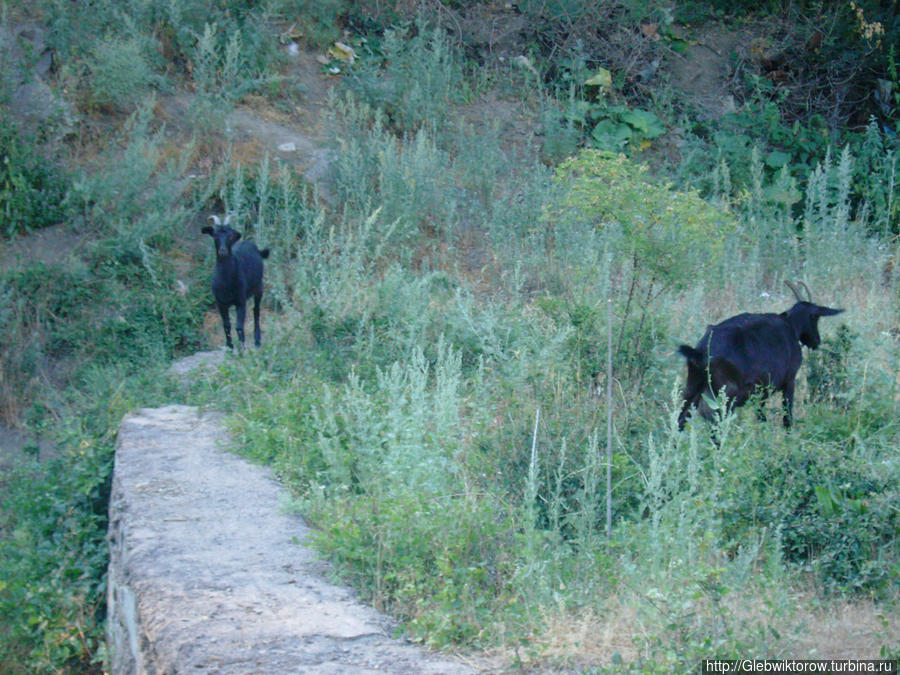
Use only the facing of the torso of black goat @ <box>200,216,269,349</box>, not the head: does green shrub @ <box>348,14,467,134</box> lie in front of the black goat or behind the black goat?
behind

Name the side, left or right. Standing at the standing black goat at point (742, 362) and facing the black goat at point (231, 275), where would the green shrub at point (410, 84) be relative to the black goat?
right

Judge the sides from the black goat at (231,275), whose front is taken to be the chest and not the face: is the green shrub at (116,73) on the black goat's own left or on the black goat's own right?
on the black goat's own right

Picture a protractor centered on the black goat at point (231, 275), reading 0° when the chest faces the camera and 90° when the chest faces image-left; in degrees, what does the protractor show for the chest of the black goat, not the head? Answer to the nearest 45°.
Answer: approximately 45°

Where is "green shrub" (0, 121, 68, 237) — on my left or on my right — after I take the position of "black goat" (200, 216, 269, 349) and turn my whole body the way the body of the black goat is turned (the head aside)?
on my right

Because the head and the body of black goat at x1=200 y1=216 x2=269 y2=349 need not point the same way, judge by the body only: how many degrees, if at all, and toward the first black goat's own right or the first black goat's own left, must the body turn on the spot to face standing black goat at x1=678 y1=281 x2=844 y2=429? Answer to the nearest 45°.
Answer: approximately 90° to the first black goat's own left
